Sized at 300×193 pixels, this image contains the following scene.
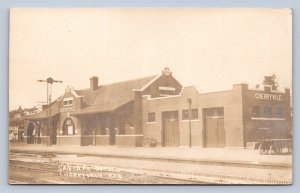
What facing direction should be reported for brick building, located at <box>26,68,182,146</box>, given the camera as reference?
facing the viewer and to the left of the viewer
